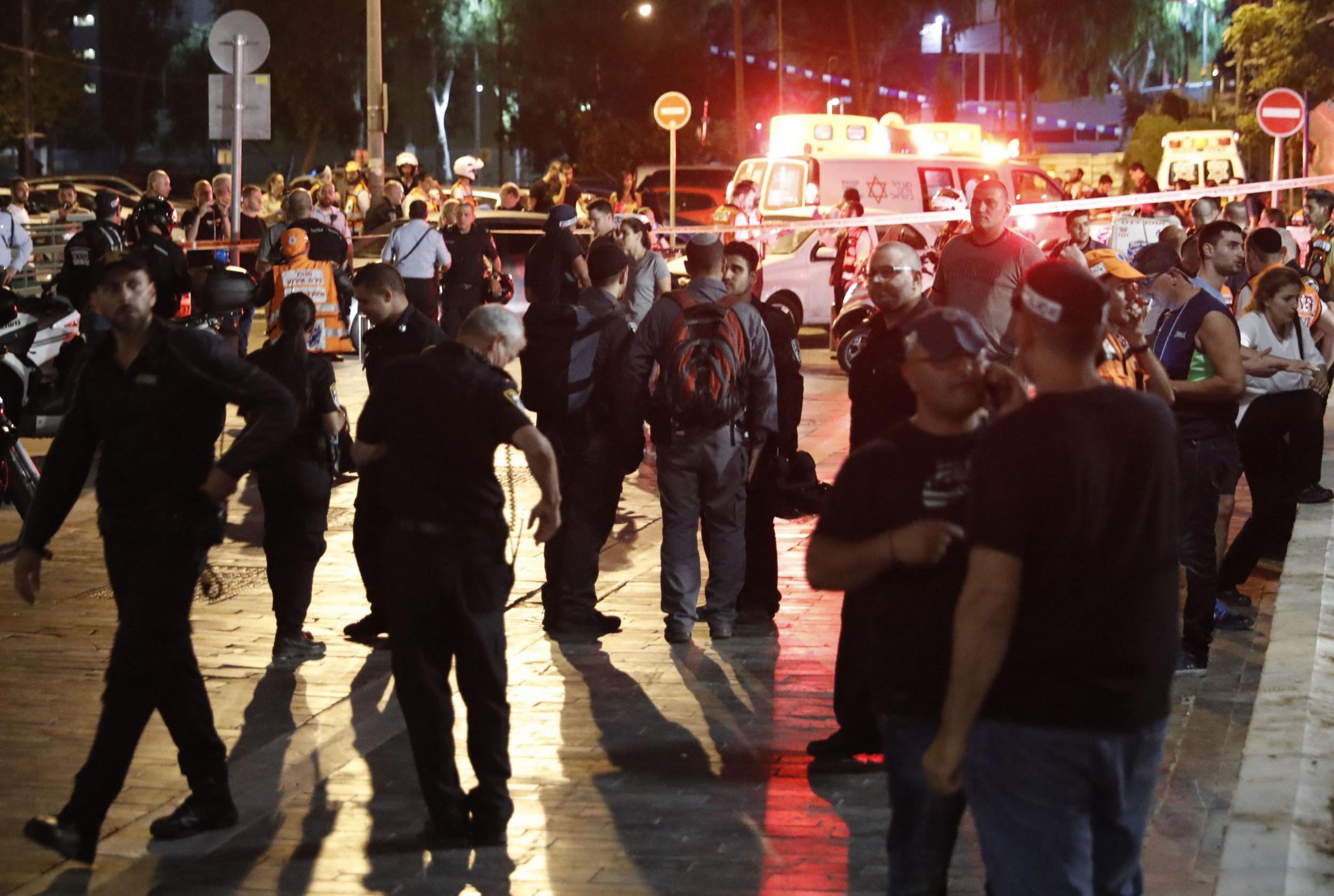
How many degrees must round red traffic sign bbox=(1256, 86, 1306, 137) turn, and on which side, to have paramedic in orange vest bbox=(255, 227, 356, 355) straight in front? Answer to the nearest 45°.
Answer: approximately 45° to its right

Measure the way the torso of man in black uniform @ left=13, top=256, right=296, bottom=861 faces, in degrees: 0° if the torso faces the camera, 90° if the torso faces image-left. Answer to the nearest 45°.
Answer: approximately 45°

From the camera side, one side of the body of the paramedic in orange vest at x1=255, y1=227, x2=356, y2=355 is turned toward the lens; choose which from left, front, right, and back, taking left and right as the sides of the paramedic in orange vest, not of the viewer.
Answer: back

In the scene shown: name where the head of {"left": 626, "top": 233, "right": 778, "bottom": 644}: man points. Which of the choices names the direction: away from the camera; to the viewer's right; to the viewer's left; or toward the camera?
away from the camera

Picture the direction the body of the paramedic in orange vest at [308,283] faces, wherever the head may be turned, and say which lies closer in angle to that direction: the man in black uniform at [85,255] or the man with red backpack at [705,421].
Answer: the man in black uniform

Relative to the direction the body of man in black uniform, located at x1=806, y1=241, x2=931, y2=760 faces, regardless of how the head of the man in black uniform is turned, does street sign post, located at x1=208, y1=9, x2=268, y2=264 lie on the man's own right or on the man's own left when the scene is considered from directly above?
on the man's own right

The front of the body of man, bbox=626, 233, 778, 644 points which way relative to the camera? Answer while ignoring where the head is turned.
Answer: away from the camera

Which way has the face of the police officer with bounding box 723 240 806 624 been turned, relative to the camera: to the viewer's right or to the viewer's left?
to the viewer's left
